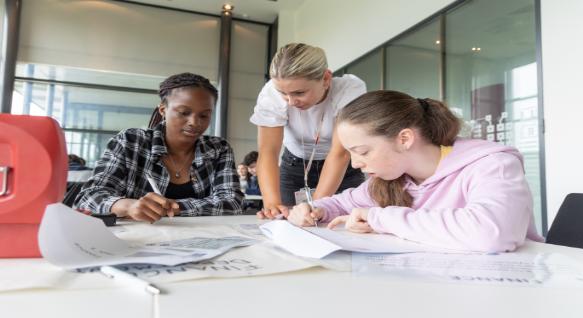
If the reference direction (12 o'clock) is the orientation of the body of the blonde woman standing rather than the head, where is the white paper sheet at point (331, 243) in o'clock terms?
The white paper sheet is roughly at 12 o'clock from the blonde woman standing.

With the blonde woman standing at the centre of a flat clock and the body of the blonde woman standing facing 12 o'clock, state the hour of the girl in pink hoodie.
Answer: The girl in pink hoodie is roughly at 11 o'clock from the blonde woman standing.

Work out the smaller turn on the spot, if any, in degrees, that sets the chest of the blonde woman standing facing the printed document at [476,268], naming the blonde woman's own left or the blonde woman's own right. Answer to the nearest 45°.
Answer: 0° — they already face it

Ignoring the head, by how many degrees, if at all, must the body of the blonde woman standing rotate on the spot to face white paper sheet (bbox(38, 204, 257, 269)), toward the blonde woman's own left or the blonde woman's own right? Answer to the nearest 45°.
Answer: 0° — they already face it

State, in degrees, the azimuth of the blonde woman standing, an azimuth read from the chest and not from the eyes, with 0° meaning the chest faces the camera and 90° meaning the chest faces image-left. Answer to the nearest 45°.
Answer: approximately 0°

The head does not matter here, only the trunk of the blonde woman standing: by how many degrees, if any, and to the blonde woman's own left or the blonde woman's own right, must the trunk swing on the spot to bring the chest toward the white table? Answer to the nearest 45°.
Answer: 0° — they already face it
